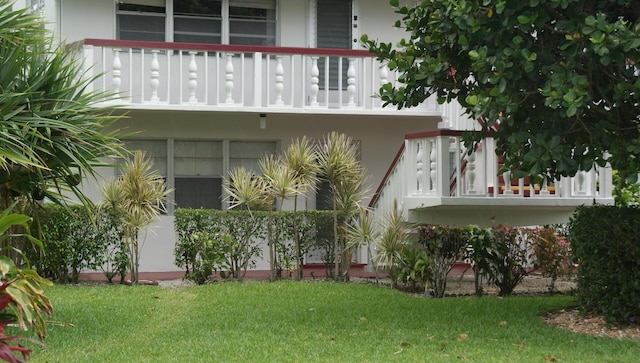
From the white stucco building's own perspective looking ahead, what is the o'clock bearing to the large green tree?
The large green tree is roughly at 11 o'clock from the white stucco building.

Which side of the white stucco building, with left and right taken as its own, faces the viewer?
front

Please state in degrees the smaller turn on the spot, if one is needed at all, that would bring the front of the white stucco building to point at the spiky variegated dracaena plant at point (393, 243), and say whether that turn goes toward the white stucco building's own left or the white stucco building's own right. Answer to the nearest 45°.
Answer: approximately 45° to the white stucco building's own left

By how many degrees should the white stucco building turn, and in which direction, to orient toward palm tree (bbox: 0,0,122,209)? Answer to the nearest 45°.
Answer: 0° — it already faces it

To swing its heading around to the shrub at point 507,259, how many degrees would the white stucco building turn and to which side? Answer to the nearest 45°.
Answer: approximately 45° to its left

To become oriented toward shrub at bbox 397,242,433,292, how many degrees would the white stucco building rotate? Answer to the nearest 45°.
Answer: approximately 45° to its left

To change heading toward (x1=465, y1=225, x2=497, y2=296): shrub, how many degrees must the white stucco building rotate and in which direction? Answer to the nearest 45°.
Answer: approximately 45° to its left

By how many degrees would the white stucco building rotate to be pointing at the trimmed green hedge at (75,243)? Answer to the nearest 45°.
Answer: approximately 45° to its right
